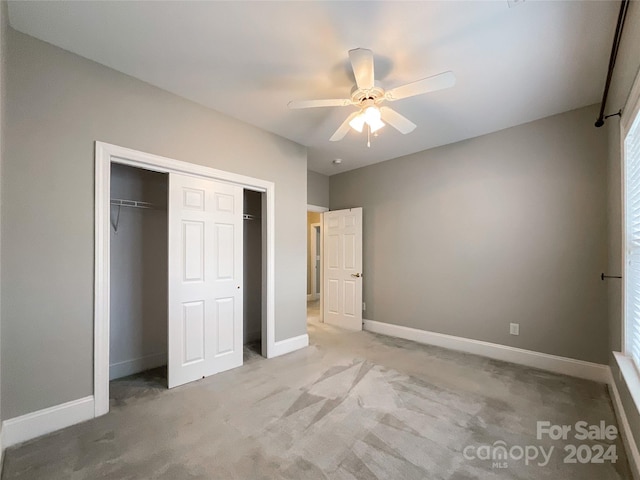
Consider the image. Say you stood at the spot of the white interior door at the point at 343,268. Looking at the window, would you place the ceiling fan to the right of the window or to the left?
right

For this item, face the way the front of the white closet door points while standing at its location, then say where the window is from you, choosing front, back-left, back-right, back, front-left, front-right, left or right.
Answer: front

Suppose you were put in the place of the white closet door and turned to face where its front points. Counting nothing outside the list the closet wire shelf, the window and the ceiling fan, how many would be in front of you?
2

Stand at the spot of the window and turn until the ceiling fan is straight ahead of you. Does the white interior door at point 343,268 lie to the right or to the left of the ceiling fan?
right

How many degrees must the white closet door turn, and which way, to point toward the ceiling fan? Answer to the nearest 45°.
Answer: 0° — it already faces it

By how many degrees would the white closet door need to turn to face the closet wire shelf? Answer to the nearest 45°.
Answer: approximately 180°

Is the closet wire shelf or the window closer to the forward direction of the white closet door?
the window

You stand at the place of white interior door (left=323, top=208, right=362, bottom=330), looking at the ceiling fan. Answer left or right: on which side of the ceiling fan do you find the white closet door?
right

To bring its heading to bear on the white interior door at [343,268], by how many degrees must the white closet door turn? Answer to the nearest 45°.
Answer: approximately 90° to its left

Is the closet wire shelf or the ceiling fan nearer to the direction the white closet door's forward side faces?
the ceiling fan
